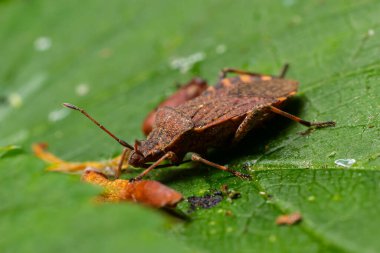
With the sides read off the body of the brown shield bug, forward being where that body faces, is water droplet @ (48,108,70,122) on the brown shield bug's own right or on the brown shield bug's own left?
on the brown shield bug's own right

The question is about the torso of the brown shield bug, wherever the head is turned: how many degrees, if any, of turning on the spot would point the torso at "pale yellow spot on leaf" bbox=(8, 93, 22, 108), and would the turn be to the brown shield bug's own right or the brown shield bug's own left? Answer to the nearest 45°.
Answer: approximately 90° to the brown shield bug's own right

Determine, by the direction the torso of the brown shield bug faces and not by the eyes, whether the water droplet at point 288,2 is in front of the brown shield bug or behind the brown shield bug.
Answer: behind

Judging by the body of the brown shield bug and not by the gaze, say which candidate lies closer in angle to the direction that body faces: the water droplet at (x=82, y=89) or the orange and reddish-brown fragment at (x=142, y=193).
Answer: the orange and reddish-brown fragment

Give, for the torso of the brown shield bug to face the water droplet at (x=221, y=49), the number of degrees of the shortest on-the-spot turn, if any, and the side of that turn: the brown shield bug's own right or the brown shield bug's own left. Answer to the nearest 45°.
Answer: approximately 135° to the brown shield bug's own right

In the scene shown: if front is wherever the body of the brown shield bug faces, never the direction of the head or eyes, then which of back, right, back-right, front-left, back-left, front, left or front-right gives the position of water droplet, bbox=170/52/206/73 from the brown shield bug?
back-right

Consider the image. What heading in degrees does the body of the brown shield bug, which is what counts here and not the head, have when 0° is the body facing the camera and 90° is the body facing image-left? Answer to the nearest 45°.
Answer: approximately 45°

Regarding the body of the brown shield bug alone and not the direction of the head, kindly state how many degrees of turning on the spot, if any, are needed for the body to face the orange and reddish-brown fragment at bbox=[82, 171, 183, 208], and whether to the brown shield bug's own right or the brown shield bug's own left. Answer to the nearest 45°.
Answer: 0° — it already faces it

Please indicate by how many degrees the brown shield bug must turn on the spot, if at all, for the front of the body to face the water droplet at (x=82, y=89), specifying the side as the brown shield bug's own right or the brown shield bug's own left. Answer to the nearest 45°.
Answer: approximately 90° to the brown shield bug's own right
